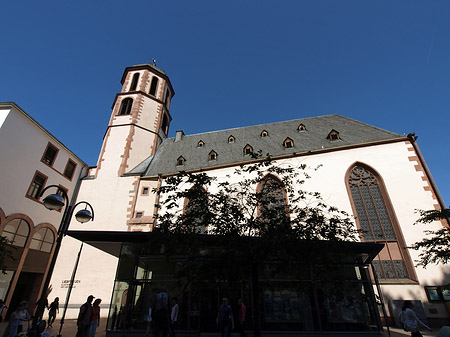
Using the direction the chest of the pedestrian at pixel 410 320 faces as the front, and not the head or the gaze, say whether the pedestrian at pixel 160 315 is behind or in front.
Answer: behind

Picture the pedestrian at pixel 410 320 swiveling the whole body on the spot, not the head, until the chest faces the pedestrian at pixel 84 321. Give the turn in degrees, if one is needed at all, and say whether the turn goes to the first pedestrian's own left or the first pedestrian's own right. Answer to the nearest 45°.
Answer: approximately 135° to the first pedestrian's own right

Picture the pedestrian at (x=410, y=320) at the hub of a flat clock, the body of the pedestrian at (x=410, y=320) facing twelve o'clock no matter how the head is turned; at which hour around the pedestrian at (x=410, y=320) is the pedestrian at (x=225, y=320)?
the pedestrian at (x=225, y=320) is roughly at 5 o'clock from the pedestrian at (x=410, y=320).
